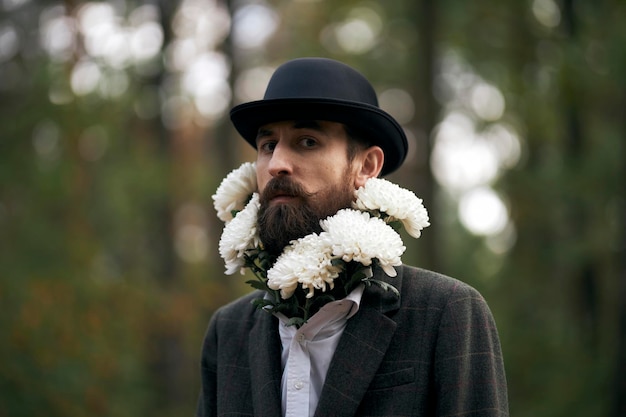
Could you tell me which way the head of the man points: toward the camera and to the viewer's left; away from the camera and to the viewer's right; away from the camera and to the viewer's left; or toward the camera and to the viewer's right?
toward the camera and to the viewer's left

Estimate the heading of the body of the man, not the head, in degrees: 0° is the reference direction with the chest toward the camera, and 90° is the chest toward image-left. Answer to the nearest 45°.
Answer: approximately 45°
